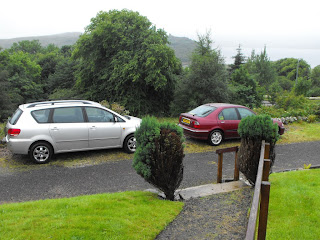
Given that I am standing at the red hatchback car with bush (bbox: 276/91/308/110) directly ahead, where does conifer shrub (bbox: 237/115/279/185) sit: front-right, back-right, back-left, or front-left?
back-right

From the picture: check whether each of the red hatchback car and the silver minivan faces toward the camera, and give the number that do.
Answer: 0

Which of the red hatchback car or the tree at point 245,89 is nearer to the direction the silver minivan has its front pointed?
the red hatchback car

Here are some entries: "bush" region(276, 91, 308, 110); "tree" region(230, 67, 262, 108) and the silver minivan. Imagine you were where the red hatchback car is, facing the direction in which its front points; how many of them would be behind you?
1

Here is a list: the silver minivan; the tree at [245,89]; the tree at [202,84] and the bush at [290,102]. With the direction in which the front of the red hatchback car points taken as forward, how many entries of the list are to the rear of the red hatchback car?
1

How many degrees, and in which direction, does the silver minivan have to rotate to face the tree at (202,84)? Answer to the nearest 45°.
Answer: approximately 45° to its left

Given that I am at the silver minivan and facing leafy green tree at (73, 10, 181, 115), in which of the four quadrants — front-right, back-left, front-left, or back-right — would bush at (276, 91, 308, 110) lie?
front-right

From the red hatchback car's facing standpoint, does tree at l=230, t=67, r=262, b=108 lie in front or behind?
in front

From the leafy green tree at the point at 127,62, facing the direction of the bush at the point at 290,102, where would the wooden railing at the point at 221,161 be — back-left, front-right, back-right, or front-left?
front-right

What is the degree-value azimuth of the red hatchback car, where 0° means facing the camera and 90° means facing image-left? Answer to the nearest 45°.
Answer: approximately 225°

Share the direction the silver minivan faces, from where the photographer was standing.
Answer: facing to the right of the viewer

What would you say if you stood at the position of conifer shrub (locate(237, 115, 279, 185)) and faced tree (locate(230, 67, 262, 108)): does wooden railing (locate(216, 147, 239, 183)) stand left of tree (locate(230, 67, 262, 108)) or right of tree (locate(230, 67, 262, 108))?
left

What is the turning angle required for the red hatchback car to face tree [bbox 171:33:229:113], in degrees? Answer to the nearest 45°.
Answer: approximately 45° to its left

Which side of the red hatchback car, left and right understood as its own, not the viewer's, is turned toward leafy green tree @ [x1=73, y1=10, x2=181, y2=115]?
left

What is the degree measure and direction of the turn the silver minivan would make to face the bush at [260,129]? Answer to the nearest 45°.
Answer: approximately 45° to its right
